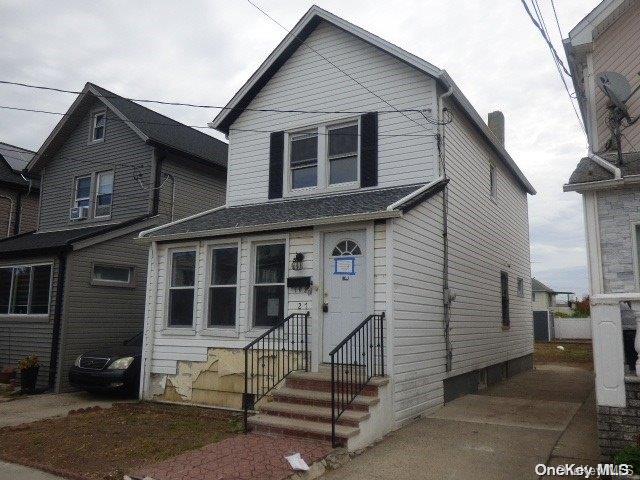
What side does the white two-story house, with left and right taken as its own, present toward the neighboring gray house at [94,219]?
right

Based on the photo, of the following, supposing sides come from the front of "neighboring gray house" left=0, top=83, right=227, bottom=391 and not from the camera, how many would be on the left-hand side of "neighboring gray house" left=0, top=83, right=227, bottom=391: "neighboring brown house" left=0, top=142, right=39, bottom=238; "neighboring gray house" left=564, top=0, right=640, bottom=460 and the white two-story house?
2

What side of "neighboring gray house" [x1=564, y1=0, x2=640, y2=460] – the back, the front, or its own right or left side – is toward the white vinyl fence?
back

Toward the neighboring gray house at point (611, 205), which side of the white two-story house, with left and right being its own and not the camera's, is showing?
left

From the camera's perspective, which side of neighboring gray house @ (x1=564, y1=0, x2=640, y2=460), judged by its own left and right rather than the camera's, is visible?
front

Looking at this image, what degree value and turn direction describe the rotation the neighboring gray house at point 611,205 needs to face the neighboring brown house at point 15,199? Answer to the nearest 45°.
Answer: approximately 90° to its right

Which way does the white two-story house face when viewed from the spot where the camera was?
facing the viewer and to the left of the viewer

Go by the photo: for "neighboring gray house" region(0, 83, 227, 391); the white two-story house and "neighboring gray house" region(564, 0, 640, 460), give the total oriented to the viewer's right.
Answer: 0

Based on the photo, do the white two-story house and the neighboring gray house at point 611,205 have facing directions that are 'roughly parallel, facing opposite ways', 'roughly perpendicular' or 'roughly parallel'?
roughly parallel

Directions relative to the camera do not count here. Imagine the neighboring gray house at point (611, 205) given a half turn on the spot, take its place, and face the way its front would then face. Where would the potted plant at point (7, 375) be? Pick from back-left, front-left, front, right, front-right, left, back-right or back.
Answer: left

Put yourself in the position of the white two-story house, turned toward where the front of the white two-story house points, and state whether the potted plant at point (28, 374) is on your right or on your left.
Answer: on your right

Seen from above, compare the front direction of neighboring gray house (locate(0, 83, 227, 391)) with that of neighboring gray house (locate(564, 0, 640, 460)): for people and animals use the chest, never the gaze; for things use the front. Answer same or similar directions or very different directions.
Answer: same or similar directions

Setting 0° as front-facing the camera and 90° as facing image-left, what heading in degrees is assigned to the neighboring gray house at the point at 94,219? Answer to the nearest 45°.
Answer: approximately 45°

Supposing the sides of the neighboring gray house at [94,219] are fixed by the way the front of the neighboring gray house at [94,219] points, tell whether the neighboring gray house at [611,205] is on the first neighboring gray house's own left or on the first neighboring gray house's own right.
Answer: on the first neighboring gray house's own left
